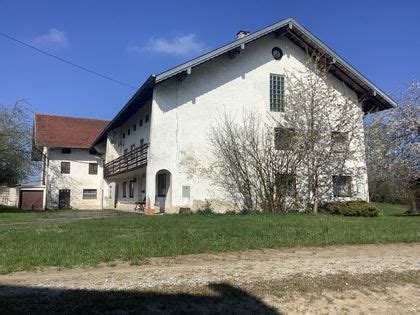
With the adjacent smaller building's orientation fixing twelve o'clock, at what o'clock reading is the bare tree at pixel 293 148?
The bare tree is roughly at 11 o'clock from the adjacent smaller building.

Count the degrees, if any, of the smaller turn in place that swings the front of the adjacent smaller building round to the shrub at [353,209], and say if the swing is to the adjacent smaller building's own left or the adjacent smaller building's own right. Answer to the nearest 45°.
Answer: approximately 45° to the adjacent smaller building's own left

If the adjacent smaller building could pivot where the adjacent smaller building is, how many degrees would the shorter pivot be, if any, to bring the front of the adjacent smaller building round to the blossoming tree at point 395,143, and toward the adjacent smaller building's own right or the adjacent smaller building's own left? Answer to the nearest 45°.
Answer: approximately 45° to the adjacent smaller building's own left

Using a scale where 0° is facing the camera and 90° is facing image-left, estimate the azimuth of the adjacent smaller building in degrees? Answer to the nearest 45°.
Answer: approximately 0°

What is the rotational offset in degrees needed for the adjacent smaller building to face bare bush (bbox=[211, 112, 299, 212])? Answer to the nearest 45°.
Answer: approximately 45° to its left
